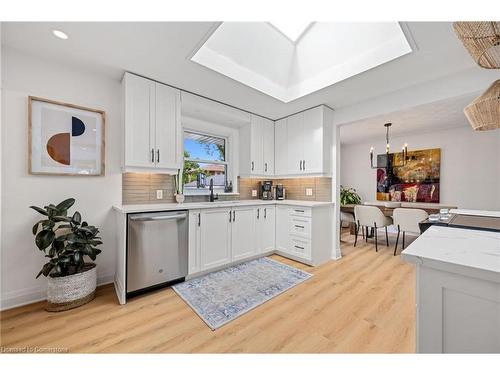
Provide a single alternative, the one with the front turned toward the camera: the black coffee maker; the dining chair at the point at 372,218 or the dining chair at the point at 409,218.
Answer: the black coffee maker

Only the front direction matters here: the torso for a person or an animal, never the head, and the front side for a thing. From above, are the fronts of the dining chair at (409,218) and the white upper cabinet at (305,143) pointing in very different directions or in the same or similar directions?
very different directions

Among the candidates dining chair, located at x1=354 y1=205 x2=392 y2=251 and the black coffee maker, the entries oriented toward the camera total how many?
1

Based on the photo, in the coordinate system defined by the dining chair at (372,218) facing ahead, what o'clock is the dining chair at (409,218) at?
the dining chair at (409,218) is roughly at 2 o'clock from the dining chair at (372,218).

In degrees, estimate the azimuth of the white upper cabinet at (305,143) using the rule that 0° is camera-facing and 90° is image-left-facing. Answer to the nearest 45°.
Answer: approximately 45°

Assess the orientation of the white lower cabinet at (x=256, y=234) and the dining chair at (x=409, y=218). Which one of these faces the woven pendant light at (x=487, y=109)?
the white lower cabinet

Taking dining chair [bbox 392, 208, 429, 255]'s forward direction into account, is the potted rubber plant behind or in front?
behind

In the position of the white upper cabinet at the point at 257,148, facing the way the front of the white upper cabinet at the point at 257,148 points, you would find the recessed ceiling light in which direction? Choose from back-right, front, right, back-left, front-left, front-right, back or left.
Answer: right

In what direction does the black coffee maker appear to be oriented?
toward the camera

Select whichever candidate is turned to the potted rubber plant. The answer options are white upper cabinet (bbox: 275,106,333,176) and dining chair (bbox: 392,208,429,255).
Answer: the white upper cabinet

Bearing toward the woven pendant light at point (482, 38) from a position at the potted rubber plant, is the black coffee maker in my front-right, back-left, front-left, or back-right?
front-left

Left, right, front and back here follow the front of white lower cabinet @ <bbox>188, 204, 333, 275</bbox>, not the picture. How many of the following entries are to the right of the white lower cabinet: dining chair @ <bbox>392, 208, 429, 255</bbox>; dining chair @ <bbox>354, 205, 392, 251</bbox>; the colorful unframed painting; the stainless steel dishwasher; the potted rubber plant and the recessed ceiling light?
3

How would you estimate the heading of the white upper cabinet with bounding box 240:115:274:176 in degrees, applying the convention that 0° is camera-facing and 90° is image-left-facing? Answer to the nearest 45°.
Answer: approximately 315°

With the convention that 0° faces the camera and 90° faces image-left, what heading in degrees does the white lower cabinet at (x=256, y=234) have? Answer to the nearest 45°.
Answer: approximately 315°

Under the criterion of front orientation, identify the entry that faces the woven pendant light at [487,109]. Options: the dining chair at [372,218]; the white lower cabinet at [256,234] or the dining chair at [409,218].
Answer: the white lower cabinet

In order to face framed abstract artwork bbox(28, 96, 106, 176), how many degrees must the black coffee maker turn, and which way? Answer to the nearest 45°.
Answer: approximately 45° to its right
